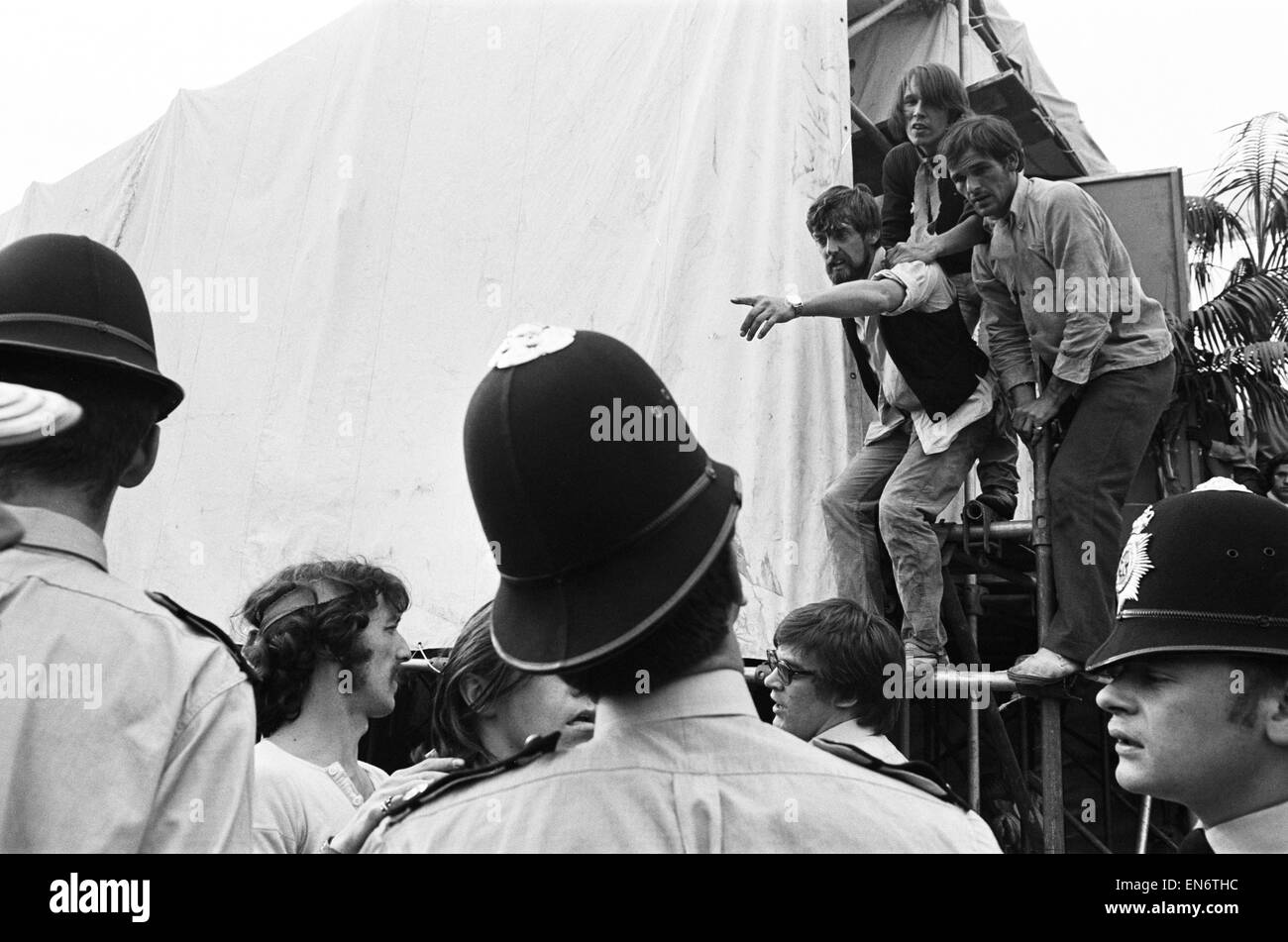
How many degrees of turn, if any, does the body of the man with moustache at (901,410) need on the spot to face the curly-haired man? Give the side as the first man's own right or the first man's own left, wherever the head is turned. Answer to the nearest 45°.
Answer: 0° — they already face them

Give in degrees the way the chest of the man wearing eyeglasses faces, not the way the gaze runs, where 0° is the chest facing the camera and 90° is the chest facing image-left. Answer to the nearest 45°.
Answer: approximately 90°

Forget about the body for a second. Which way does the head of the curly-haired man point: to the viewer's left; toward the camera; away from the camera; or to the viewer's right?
to the viewer's right

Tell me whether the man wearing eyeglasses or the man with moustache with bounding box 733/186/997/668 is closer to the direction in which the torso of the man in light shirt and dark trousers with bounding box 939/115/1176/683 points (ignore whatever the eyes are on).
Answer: the man wearing eyeglasses

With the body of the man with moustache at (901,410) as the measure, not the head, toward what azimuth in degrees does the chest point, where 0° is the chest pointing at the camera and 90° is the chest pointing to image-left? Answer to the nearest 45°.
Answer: approximately 45°
